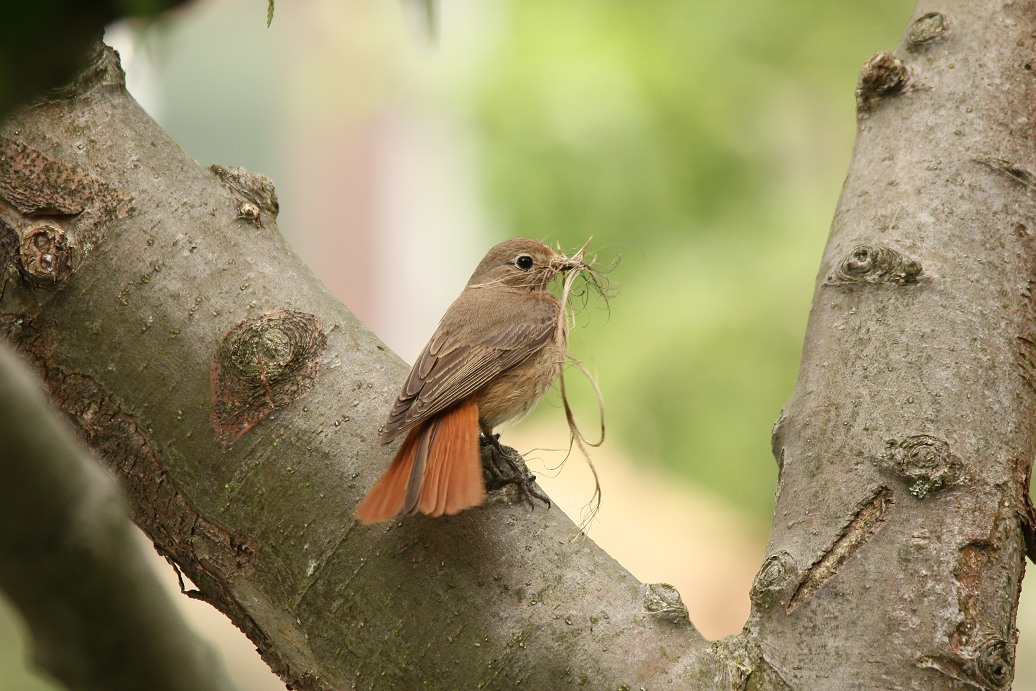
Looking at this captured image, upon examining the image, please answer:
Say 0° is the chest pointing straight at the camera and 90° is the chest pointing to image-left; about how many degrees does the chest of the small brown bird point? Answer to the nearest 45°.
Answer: approximately 270°

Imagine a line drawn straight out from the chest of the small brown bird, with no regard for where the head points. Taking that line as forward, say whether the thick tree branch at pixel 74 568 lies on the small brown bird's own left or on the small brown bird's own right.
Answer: on the small brown bird's own right
